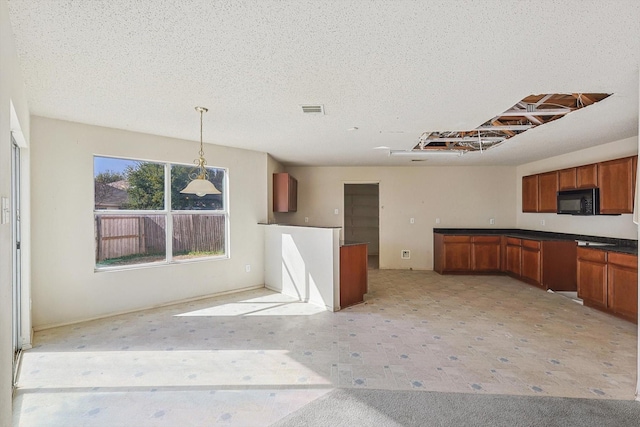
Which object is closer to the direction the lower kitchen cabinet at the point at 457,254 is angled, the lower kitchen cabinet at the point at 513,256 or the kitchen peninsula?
the kitchen peninsula

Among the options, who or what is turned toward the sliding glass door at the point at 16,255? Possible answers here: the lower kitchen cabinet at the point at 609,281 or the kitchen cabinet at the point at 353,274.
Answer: the lower kitchen cabinet

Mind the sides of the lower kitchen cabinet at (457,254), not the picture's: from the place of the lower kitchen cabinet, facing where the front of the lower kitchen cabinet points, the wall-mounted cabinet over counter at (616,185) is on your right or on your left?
on your left

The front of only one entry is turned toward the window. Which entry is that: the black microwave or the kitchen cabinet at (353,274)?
the black microwave

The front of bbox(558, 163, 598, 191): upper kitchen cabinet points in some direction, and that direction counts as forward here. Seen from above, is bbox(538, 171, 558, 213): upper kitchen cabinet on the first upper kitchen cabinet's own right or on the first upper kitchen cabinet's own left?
on the first upper kitchen cabinet's own right

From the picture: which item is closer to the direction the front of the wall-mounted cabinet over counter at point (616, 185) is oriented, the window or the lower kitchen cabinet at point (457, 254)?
the window

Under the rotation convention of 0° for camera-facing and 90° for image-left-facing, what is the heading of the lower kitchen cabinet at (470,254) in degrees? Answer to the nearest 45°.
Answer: approximately 0°

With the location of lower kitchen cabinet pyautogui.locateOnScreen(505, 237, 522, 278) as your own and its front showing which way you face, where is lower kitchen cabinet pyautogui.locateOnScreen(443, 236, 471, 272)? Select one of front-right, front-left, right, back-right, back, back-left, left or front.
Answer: front-right

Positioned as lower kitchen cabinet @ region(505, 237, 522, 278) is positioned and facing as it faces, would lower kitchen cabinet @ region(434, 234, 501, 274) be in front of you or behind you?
in front

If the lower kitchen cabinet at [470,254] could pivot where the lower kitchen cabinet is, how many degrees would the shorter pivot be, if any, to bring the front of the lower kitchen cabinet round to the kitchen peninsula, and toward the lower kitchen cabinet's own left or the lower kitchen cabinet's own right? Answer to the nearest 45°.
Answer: approximately 45° to the lower kitchen cabinet's own right

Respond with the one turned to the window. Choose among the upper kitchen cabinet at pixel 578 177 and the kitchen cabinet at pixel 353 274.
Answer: the upper kitchen cabinet
